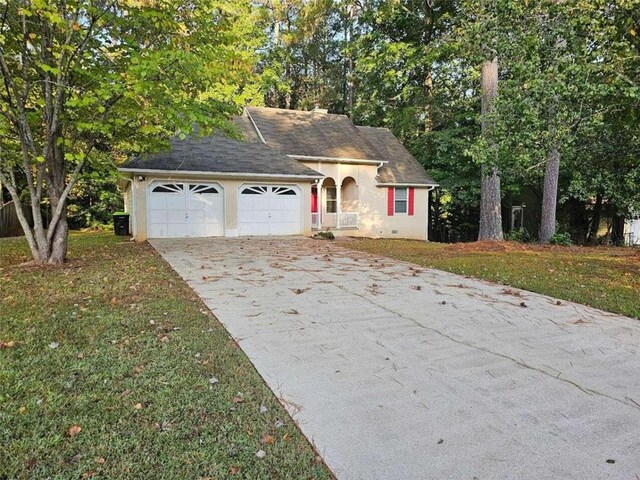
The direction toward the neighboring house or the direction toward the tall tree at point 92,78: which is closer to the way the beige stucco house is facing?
the tall tree

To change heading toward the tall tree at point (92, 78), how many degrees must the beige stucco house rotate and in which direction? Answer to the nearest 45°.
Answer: approximately 45° to its right

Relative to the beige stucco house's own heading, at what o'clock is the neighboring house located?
The neighboring house is roughly at 9 o'clock from the beige stucco house.

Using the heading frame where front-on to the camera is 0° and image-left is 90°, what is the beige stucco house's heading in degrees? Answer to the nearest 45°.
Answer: approximately 0°

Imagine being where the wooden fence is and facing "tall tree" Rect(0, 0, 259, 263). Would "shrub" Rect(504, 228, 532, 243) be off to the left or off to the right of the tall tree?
left

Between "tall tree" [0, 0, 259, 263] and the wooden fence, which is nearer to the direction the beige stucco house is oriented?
the tall tree

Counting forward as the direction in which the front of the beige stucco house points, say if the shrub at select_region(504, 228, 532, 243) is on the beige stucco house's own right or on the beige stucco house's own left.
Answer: on the beige stucco house's own left

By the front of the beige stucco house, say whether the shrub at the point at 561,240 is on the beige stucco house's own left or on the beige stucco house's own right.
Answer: on the beige stucco house's own left

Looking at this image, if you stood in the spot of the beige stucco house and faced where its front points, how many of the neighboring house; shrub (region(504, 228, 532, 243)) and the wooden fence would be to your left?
2
